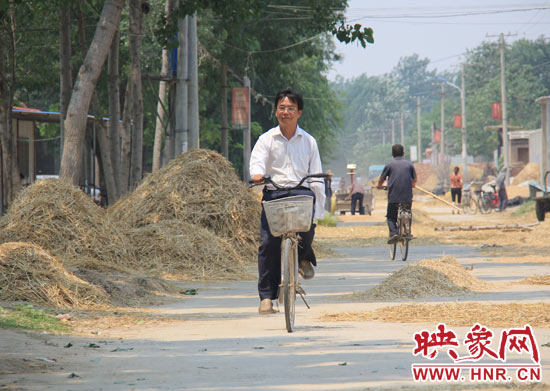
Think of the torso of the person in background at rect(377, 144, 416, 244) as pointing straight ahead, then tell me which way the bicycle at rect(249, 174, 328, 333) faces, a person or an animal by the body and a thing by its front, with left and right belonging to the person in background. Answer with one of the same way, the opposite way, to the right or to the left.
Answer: the opposite way

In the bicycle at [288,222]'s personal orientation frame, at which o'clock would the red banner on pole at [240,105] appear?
The red banner on pole is roughly at 6 o'clock from the bicycle.

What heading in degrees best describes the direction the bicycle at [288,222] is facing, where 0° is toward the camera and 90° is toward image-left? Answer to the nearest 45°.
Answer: approximately 0°

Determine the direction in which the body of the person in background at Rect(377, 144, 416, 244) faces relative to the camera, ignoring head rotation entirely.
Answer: away from the camera

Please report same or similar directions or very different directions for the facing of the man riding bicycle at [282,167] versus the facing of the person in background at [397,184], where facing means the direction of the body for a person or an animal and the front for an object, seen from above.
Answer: very different directions

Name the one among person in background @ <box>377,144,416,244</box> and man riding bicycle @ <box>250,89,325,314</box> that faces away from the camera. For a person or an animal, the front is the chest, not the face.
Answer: the person in background

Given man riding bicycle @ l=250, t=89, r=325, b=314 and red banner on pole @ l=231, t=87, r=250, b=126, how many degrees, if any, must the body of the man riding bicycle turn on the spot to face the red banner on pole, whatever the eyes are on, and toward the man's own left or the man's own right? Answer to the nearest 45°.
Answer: approximately 180°

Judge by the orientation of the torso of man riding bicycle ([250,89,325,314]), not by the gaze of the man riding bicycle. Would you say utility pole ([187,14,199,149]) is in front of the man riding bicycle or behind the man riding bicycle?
behind

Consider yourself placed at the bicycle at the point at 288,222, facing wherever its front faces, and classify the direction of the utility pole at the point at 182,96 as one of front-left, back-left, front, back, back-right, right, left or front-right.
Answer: back

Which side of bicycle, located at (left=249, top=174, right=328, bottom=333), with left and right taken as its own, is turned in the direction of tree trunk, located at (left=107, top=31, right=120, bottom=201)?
back

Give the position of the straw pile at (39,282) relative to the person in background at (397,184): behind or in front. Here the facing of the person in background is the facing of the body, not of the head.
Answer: behind

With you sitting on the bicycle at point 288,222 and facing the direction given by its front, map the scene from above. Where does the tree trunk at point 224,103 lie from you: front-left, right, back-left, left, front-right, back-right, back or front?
back
